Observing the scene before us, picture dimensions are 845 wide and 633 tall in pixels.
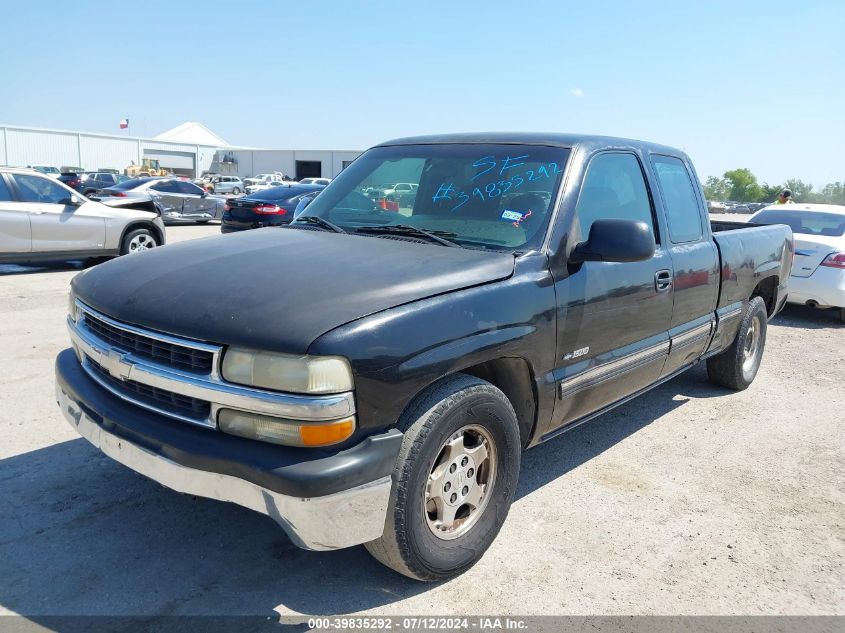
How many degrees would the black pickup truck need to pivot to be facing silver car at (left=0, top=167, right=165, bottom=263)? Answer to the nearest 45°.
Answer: approximately 90° to its right

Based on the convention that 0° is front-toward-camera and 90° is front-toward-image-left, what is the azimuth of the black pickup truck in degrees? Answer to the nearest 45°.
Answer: approximately 45°

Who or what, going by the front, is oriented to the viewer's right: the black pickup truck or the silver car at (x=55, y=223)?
the silver car

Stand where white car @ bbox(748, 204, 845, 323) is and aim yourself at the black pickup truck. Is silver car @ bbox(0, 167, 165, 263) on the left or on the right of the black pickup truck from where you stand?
right

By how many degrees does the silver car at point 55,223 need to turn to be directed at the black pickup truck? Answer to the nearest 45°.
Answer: approximately 90° to its right

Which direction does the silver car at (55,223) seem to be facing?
to the viewer's right

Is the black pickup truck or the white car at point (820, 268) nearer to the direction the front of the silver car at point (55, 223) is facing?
the white car

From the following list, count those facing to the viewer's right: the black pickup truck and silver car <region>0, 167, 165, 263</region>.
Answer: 1

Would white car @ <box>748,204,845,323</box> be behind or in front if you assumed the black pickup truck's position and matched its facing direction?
behind

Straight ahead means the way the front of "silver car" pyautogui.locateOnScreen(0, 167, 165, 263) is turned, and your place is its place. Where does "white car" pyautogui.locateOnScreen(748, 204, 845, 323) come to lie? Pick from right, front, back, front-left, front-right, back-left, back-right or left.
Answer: front-right

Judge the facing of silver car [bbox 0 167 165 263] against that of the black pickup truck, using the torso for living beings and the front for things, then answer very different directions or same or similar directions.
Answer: very different directions
